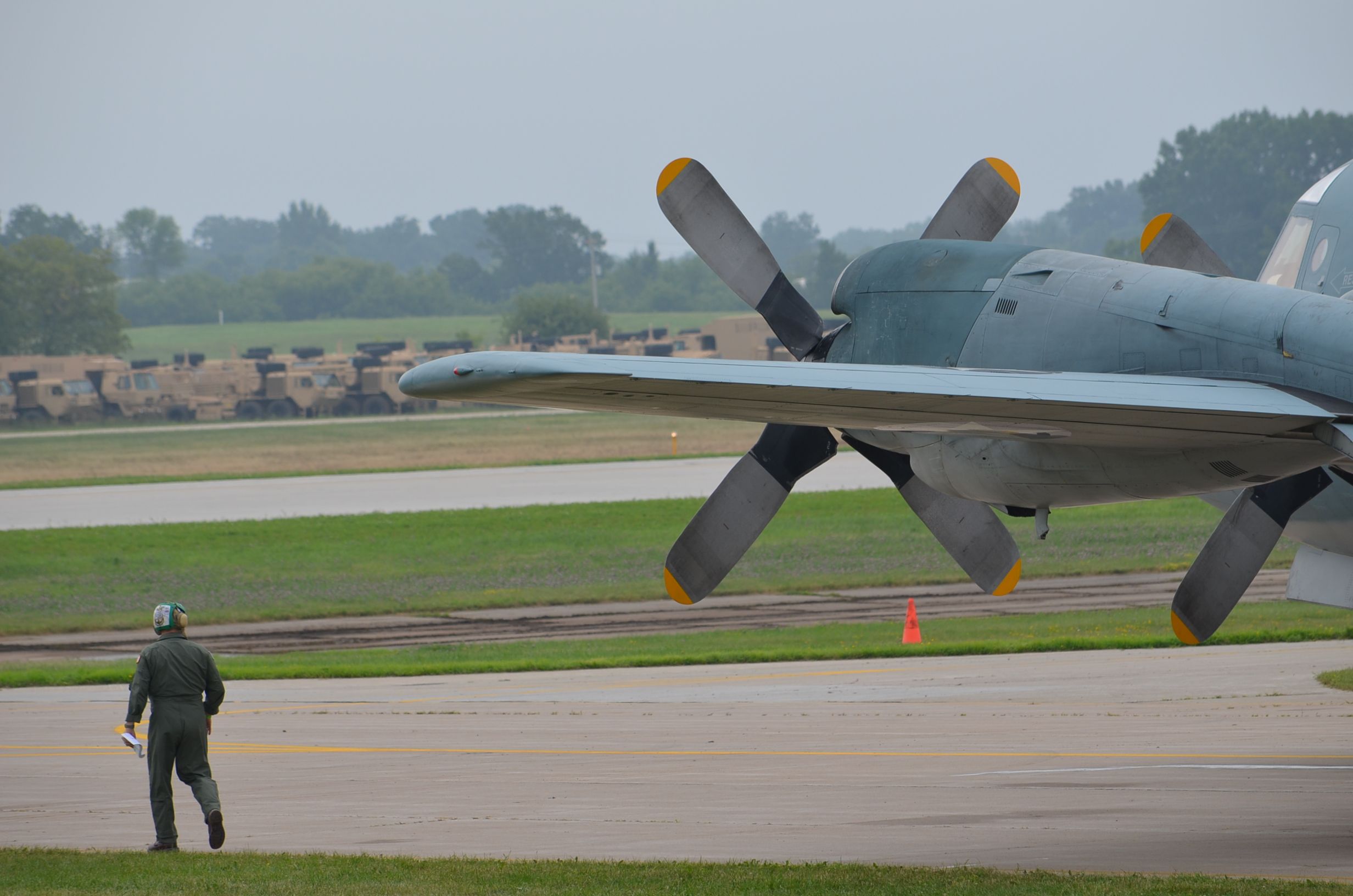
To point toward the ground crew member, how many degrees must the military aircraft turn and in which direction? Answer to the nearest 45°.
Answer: approximately 45° to its left

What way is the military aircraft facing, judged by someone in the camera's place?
facing away from the viewer and to the left of the viewer

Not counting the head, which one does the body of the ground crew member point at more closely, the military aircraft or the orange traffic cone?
the orange traffic cone

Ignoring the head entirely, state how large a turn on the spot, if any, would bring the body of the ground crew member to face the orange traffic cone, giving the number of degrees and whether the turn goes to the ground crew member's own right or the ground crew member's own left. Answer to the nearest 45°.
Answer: approximately 45° to the ground crew member's own right

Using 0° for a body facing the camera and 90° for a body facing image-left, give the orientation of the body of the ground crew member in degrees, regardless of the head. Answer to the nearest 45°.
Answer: approximately 180°

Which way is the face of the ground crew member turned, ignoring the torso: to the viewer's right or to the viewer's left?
to the viewer's right

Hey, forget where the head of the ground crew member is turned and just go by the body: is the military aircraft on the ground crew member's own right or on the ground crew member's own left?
on the ground crew member's own right
